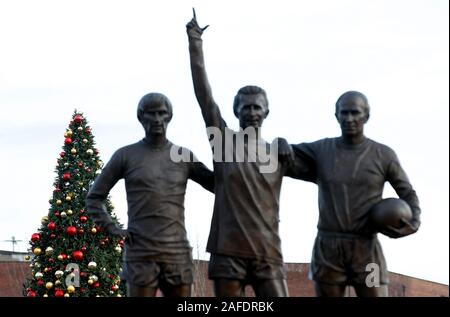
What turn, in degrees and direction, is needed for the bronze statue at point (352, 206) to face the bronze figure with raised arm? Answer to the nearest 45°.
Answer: approximately 90° to its right

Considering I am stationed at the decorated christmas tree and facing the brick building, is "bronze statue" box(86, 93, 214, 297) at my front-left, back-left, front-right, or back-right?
back-right

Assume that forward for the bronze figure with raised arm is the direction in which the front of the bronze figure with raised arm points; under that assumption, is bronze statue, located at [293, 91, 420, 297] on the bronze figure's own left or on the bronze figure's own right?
on the bronze figure's own left

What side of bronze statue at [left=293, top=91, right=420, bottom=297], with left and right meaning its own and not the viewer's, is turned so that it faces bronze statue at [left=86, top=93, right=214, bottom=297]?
right

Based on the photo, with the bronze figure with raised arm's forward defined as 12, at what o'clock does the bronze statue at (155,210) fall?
The bronze statue is roughly at 3 o'clock from the bronze figure with raised arm.

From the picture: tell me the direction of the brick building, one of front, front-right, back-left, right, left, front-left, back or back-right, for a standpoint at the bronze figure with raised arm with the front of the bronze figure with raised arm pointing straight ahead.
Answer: back

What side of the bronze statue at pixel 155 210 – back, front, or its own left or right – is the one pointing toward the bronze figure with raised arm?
left

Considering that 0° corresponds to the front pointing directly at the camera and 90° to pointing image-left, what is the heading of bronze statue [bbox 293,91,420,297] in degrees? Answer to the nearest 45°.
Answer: approximately 0°

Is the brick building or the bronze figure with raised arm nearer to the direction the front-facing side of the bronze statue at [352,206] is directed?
the bronze figure with raised arm

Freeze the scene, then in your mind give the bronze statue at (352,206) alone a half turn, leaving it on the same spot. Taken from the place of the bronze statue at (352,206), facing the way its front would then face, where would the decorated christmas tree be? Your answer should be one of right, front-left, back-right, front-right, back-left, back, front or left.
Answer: front-left

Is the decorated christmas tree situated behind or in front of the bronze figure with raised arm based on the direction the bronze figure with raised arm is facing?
behind

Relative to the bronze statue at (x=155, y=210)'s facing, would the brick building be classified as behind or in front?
behind

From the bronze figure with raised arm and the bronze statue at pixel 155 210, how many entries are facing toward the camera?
2
